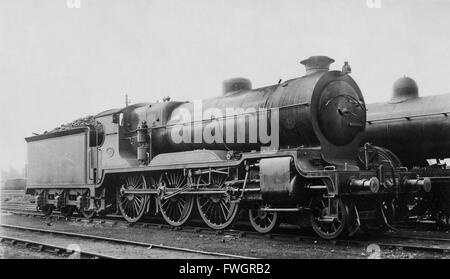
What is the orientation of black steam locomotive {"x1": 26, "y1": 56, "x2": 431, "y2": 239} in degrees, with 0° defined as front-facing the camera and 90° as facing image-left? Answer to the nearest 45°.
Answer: approximately 315°

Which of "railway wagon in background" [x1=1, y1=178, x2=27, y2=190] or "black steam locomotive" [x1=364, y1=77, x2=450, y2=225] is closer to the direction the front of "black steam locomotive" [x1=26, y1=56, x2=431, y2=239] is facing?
the black steam locomotive

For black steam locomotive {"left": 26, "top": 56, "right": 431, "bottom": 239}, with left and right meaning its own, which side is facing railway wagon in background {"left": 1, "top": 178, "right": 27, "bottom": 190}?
back
